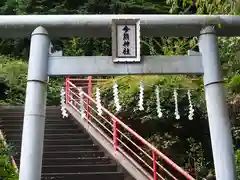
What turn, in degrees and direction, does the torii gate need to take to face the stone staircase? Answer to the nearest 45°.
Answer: approximately 180°

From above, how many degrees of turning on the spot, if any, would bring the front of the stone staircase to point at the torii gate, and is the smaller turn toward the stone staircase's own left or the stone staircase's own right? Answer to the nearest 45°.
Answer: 0° — it already faces it

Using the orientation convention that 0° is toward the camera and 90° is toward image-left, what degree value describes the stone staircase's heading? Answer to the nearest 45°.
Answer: approximately 0°

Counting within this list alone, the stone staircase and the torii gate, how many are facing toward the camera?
2
